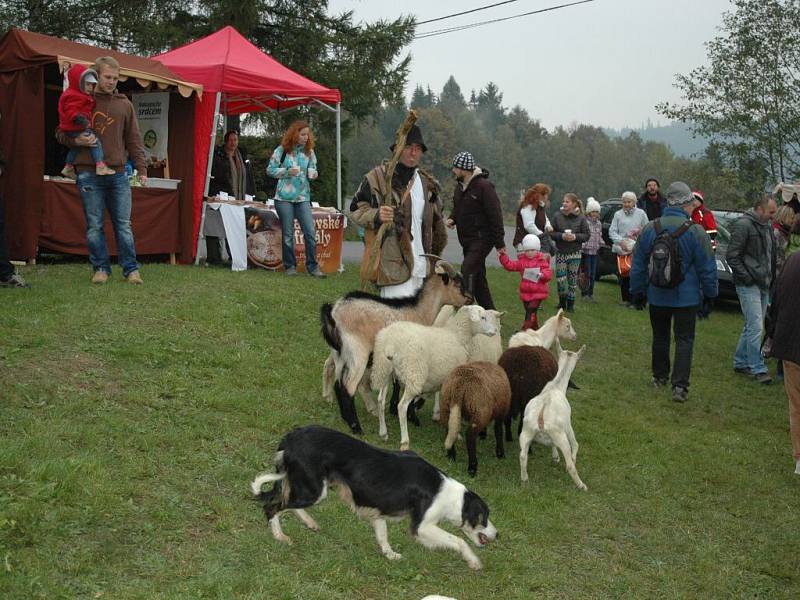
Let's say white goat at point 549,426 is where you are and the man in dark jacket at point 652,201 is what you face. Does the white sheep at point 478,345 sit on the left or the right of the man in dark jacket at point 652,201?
left

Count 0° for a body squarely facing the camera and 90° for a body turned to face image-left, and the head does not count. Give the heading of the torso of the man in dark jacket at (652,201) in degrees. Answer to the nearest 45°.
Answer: approximately 0°

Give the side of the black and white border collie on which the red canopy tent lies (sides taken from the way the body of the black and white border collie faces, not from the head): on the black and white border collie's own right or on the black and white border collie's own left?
on the black and white border collie's own left

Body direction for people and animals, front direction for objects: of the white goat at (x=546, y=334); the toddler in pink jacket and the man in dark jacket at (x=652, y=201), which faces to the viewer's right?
the white goat

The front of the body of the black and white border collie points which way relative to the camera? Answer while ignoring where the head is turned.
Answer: to the viewer's right

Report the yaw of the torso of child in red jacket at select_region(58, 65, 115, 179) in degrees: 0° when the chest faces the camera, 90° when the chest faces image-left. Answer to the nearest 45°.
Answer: approximately 315°

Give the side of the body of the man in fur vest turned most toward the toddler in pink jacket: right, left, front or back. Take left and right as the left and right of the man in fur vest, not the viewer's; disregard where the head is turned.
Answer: left

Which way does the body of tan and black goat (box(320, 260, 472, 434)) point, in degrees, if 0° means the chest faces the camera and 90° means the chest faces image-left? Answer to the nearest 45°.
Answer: approximately 270°
